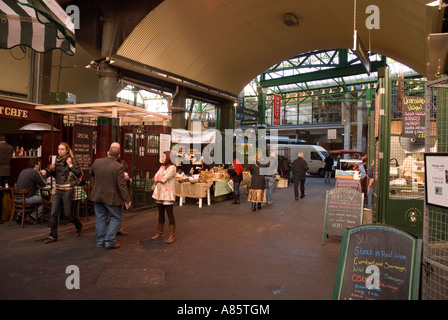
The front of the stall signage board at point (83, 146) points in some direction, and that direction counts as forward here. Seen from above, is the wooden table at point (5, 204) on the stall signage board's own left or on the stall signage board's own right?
on the stall signage board's own right

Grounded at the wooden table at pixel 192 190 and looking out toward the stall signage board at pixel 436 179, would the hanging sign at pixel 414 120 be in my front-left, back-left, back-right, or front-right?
front-left

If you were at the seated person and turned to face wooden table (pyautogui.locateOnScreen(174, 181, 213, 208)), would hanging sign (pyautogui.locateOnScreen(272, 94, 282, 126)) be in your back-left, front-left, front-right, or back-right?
front-left

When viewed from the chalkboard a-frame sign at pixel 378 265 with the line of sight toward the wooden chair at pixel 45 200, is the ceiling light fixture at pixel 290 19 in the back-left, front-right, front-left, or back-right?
front-right

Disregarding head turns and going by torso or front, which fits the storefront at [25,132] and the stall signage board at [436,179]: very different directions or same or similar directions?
very different directions

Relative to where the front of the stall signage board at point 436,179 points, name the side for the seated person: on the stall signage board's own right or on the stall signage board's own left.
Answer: on the stall signage board's own right

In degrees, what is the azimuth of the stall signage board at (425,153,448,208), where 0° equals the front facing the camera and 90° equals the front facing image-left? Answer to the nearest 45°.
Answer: approximately 45°

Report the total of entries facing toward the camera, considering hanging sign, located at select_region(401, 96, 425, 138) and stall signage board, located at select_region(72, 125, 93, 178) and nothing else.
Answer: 2

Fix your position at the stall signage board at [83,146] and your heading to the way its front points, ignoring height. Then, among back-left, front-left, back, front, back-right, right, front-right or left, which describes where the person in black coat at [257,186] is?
left

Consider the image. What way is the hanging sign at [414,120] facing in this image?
toward the camera

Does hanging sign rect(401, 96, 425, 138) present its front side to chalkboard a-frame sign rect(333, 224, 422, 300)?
yes

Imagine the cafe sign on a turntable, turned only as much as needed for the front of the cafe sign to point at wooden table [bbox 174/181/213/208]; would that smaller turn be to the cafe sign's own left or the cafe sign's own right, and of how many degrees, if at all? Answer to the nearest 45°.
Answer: approximately 45° to the cafe sign's own left

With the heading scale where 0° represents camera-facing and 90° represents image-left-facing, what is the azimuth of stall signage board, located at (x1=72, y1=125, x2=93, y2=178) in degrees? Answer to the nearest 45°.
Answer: approximately 0°

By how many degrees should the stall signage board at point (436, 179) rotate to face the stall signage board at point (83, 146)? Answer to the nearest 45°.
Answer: approximately 45° to its right
